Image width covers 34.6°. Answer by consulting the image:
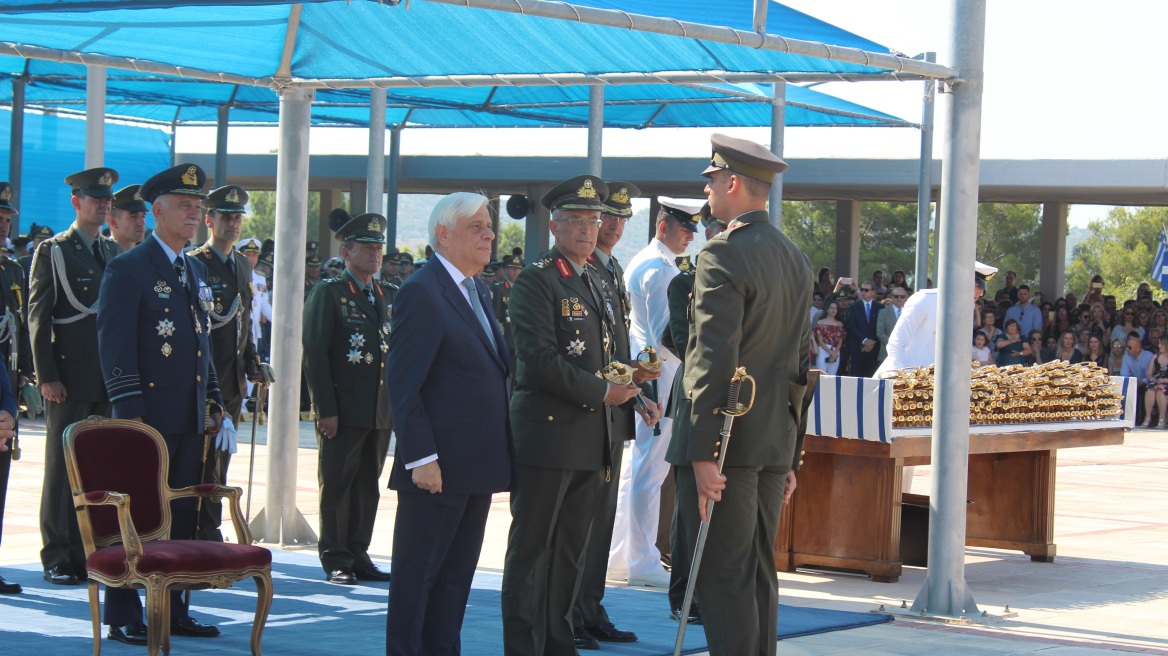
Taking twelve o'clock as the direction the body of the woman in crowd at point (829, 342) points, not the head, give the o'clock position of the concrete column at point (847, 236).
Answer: The concrete column is roughly at 6 o'clock from the woman in crowd.

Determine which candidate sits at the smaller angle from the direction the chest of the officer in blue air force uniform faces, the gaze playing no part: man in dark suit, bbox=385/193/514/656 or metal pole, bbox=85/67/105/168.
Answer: the man in dark suit

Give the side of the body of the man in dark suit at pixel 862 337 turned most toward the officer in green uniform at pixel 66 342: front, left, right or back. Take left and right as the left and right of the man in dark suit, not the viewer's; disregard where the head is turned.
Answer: front

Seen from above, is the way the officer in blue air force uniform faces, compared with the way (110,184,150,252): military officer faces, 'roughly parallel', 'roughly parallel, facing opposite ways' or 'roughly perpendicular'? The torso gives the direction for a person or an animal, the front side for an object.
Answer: roughly parallel

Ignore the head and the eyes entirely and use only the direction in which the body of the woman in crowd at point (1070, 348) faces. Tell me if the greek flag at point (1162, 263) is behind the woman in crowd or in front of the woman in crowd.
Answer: behind

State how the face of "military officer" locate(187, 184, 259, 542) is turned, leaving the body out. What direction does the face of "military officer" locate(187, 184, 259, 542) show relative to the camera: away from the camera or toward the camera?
toward the camera

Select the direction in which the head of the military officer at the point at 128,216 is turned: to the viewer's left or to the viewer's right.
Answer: to the viewer's right

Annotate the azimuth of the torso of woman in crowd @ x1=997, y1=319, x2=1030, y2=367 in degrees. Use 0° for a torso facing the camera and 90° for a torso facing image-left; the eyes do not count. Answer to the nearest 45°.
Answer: approximately 0°

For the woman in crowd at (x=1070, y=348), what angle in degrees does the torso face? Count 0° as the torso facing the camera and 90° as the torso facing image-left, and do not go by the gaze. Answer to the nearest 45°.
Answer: approximately 0°

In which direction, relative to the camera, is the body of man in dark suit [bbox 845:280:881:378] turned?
toward the camera

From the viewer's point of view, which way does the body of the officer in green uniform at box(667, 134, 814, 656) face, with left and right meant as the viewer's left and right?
facing away from the viewer and to the left of the viewer

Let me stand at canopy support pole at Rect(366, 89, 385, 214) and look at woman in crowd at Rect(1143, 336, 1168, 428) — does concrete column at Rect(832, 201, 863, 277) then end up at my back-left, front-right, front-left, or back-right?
front-left

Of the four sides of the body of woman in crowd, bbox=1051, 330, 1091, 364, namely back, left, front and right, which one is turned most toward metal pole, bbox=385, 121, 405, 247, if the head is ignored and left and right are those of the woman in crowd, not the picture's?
right
